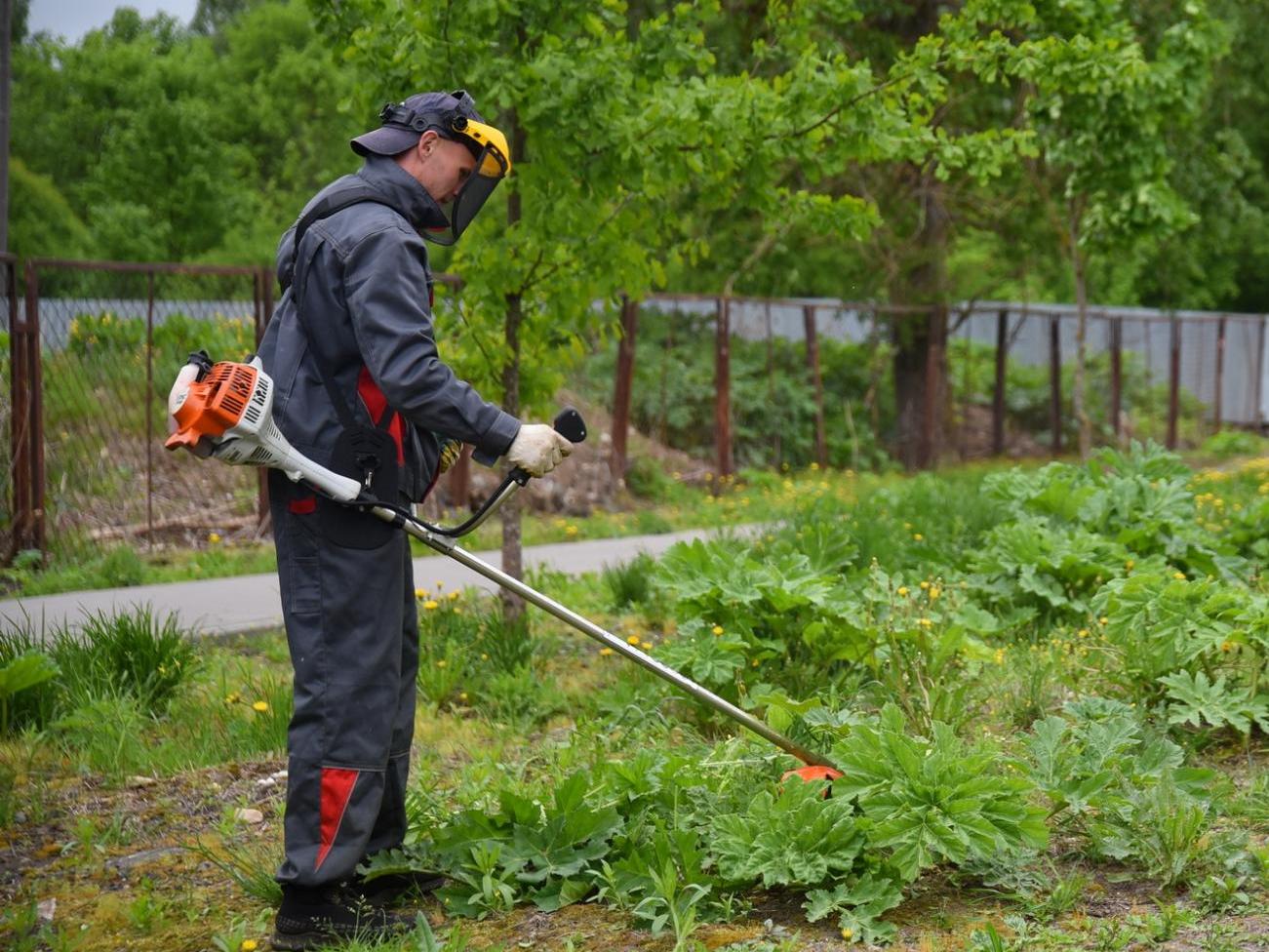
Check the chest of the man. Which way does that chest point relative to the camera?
to the viewer's right

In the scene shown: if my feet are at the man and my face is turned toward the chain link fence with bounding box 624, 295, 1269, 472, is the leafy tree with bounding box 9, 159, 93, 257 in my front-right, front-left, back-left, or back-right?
front-left

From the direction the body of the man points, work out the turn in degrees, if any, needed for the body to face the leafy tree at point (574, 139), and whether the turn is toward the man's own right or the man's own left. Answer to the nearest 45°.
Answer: approximately 90° to the man's own left

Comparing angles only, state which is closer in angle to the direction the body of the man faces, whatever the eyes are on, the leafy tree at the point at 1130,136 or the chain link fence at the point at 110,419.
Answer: the leafy tree

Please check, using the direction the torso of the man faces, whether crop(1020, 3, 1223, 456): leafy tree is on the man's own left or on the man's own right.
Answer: on the man's own left

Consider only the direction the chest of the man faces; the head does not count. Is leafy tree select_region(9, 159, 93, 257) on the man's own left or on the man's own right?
on the man's own left

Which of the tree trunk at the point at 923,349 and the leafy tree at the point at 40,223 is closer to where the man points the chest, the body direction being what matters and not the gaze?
the tree trunk

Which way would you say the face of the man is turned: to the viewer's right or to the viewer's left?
to the viewer's right

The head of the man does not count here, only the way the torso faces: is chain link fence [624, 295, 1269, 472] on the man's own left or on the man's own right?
on the man's own left

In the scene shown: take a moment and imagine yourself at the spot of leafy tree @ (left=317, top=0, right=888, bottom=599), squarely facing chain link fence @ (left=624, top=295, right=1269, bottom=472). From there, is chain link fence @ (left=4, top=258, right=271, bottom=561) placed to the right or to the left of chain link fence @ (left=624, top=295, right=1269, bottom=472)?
left
